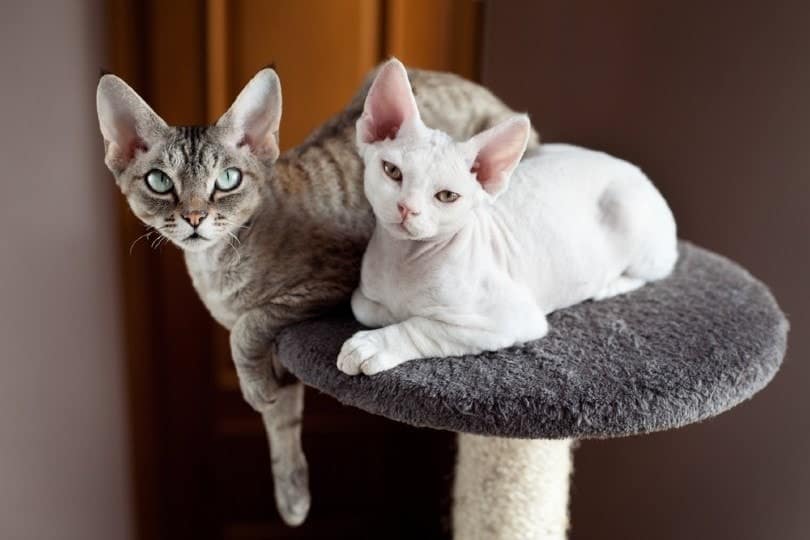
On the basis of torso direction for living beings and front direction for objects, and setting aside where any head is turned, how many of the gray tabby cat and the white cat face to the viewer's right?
0

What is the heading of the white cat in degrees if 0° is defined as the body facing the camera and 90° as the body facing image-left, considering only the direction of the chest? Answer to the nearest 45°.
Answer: approximately 45°

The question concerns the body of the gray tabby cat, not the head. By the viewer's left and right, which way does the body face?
facing the viewer and to the left of the viewer

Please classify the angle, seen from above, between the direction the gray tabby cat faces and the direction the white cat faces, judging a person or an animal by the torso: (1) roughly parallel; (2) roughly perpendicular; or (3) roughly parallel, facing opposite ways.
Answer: roughly parallel
